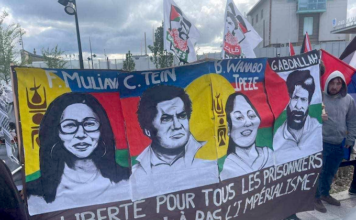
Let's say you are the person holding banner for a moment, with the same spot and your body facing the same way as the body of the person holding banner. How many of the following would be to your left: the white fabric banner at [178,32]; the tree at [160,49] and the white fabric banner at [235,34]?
0

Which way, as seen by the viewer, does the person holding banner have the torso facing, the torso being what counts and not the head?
toward the camera

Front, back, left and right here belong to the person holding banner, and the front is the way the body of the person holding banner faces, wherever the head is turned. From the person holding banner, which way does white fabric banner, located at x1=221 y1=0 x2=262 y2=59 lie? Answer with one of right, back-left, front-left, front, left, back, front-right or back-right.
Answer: back-right

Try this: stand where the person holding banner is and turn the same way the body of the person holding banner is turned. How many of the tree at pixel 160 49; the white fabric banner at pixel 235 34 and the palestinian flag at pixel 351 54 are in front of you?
0

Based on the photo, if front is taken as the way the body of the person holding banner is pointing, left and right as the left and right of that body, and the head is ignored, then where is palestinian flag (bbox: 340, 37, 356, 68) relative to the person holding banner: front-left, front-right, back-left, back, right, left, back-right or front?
back

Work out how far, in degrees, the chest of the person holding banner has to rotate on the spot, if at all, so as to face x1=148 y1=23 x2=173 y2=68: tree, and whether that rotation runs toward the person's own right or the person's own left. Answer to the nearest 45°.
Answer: approximately 135° to the person's own right

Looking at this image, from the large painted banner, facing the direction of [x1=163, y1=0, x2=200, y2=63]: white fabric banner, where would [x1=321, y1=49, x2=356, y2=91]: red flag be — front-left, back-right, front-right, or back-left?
front-right
